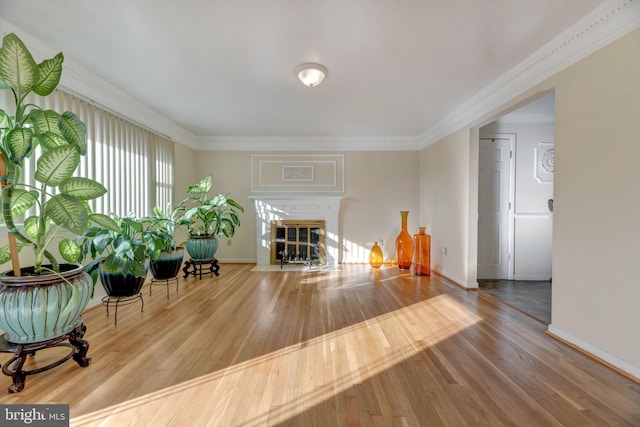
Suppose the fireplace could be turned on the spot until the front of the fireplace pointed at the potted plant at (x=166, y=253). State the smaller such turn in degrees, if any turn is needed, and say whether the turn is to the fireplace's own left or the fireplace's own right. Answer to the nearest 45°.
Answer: approximately 45° to the fireplace's own right

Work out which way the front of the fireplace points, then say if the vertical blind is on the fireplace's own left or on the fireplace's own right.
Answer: on the fireplace's own right

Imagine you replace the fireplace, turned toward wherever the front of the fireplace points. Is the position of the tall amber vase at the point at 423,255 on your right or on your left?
on your left

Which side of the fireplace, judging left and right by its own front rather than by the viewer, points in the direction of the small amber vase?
left

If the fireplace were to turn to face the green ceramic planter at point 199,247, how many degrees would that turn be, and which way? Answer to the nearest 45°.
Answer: approximately 45° to its right

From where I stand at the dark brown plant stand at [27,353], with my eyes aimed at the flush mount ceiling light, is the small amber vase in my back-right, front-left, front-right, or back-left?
front-left

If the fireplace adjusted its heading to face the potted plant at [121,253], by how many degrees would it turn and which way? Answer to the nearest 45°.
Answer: approximately 45° to its right

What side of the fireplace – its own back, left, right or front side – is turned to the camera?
front

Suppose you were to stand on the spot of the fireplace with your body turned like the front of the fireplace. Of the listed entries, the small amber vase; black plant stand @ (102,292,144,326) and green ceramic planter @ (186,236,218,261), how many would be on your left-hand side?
1

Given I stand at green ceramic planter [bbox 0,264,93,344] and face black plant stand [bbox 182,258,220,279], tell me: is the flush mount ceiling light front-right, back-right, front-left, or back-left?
front-right

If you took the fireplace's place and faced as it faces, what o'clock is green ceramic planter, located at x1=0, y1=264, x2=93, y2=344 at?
The green ceramic planter is roughly at 1 o'clock from the fireplace.

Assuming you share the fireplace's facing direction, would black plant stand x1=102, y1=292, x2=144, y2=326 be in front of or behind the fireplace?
in front

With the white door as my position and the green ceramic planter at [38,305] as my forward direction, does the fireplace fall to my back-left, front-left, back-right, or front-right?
front-right

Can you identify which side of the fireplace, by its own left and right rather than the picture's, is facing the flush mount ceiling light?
front

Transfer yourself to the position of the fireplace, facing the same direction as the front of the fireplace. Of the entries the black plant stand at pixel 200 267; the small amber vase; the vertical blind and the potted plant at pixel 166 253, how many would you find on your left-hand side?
1

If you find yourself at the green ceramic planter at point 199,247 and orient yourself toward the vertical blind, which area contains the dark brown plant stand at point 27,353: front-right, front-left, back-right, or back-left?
front-left
